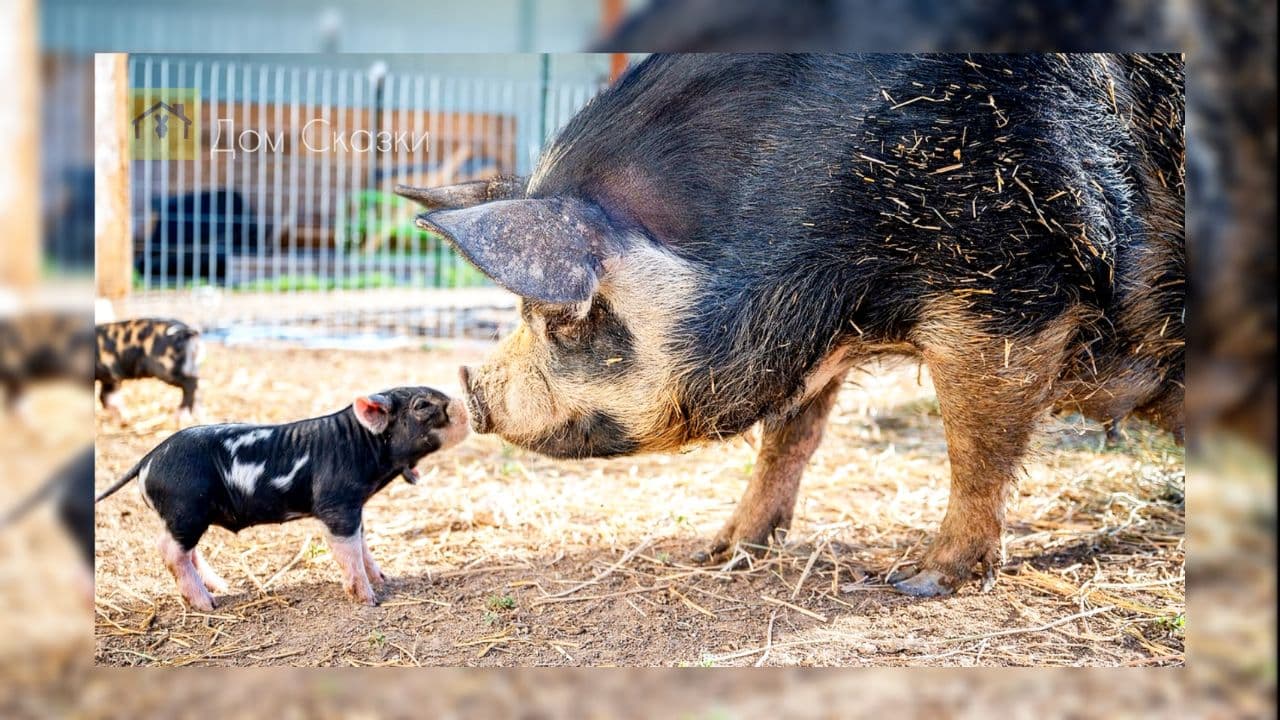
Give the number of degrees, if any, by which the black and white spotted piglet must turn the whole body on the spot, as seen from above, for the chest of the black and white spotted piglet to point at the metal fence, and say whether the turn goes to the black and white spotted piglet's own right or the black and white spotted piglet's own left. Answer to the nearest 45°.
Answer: approximately 90° to the black and white spotted piglet's own left

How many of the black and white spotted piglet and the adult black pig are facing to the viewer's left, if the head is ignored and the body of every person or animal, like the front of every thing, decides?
1

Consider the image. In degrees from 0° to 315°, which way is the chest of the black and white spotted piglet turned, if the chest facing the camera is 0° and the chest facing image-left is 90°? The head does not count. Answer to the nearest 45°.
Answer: approximately 270°

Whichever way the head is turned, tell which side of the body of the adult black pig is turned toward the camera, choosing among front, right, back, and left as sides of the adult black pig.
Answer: left

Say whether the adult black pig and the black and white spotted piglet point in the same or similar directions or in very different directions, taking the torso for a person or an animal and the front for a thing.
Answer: very different directions

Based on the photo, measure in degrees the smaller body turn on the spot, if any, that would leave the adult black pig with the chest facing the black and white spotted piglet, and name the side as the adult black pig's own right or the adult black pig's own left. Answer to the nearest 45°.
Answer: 0° — it already faces it
